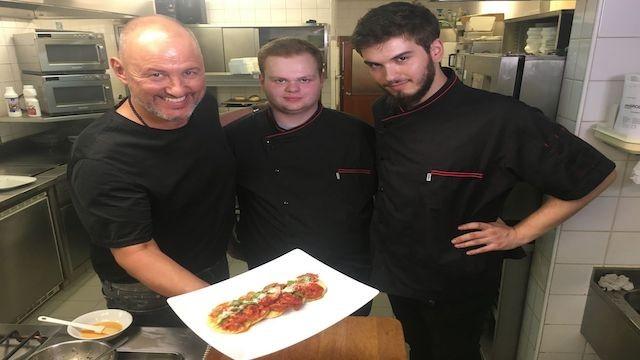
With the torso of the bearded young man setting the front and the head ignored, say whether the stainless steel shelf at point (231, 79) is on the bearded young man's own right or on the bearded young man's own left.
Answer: on the bearded young man's own right

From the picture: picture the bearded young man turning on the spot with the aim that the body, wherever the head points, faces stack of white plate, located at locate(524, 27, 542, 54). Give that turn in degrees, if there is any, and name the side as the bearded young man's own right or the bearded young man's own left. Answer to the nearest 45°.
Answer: approximately 135° to the bearded young man's own right

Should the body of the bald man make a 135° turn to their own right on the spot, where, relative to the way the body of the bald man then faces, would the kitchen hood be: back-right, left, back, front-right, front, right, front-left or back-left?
right

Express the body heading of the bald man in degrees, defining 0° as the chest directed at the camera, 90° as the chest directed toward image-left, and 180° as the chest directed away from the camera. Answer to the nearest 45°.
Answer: approximately 315°

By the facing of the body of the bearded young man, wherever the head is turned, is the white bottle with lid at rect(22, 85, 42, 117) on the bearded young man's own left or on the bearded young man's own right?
on the bearded young man's own right

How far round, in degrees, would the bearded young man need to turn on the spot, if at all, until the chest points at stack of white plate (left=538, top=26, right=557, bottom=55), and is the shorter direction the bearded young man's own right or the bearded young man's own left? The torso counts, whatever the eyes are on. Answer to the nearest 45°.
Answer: approximately 135° to the bearded young man's own right

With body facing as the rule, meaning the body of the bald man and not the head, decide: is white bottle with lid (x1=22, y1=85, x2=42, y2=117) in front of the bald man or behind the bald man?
behind

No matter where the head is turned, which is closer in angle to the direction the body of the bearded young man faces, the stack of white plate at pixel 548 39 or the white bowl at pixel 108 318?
the white bowl

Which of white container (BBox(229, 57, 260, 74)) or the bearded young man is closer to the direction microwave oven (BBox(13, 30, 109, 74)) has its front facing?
the bearded young man
